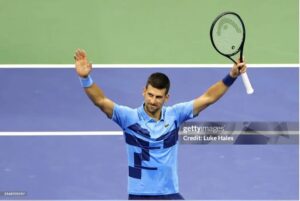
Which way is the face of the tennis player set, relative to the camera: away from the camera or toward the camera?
toward the camera

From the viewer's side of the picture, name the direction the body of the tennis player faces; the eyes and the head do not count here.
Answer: toward the camera
